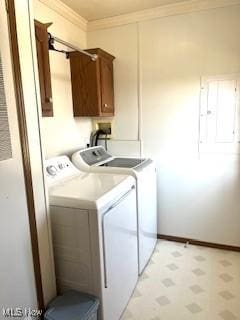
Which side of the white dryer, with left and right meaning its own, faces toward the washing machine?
left

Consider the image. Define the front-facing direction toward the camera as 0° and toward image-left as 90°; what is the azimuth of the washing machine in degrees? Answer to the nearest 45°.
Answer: approximately 270°

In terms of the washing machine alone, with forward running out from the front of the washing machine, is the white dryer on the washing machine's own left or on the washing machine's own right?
on the washing machine's own right

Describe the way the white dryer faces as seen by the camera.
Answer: facing the viewer and to the right of the viewer

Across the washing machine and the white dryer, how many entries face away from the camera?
0
